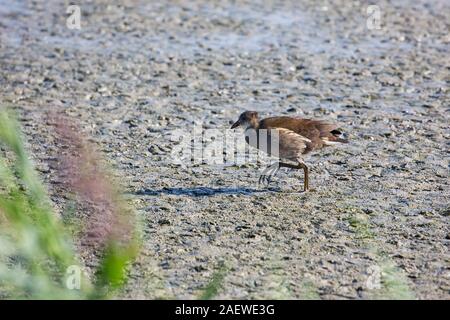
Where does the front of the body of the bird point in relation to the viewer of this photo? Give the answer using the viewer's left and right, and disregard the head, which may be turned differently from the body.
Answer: facing to the left of the viewer

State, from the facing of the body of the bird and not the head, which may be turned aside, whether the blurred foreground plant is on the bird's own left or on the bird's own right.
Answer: on the bird's own left
